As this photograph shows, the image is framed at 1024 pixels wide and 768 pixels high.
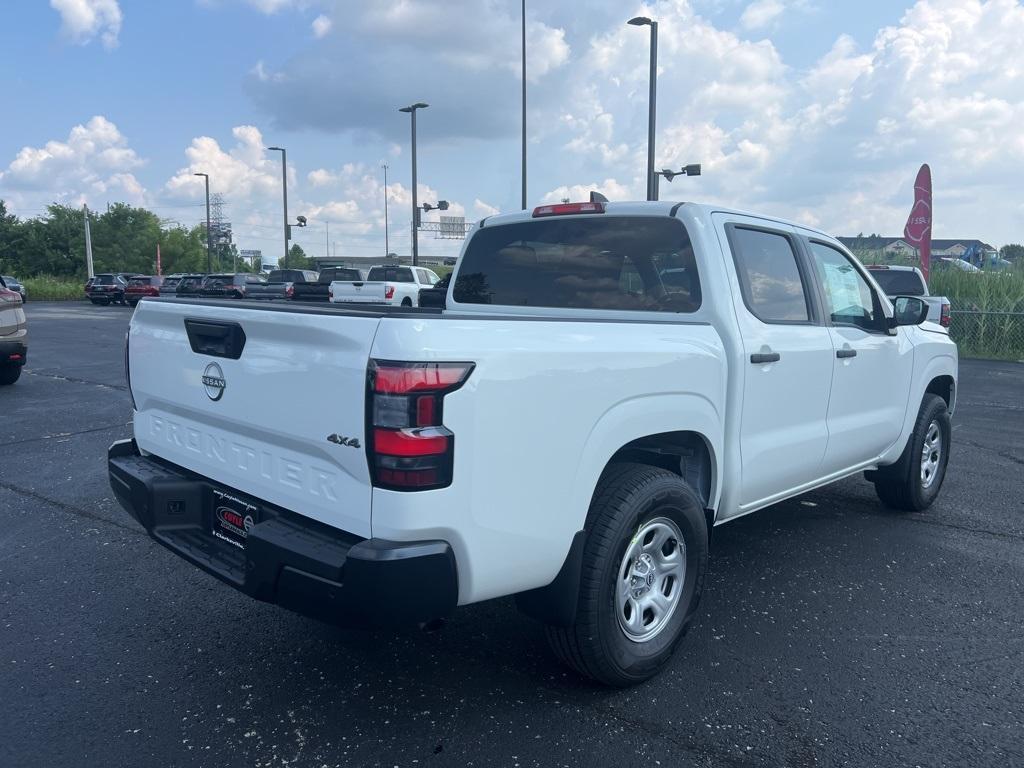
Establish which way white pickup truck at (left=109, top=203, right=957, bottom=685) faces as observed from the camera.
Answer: facing away from the viewer and to the right of the viewer

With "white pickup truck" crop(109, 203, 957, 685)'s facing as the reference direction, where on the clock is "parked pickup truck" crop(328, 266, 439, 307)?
The parked pickup truck is roughly at 10 o'clock from the white pickup truck.

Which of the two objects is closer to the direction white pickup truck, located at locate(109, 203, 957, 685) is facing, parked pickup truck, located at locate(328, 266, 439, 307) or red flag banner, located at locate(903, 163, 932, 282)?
the red flag banner

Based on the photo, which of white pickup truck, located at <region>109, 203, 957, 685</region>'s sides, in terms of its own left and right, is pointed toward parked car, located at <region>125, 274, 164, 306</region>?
left
